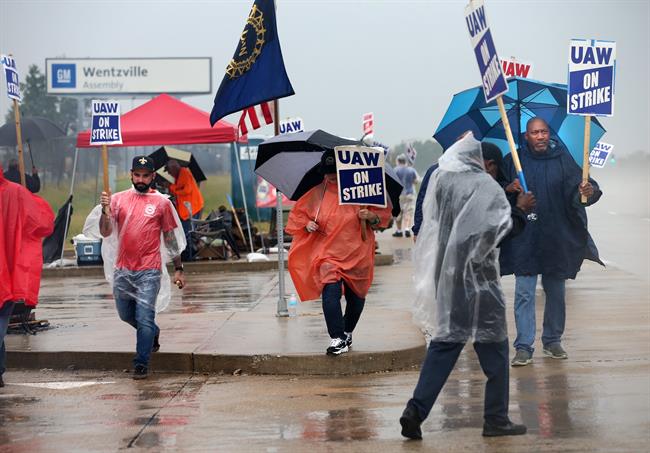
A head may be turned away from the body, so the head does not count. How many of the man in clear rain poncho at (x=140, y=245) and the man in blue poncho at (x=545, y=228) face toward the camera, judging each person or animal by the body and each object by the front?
2

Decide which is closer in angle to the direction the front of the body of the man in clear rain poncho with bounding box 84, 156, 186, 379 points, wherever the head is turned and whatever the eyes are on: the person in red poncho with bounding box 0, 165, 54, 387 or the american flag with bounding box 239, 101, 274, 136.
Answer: the person in red poncho

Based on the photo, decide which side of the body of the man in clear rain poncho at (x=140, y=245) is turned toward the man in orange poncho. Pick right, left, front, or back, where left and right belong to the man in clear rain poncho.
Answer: left

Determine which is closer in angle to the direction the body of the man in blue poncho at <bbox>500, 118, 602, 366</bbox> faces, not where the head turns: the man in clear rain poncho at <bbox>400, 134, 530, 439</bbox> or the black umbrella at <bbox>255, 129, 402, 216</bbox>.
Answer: the man in clear rain poncho

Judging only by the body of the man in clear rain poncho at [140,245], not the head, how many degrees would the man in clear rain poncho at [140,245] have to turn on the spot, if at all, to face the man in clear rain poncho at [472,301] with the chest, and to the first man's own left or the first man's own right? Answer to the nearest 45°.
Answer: approximately 45° to the first man's own left

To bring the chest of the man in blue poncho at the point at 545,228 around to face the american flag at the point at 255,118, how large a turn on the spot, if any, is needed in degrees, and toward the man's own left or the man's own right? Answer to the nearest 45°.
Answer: approximately 135° to the man's own right

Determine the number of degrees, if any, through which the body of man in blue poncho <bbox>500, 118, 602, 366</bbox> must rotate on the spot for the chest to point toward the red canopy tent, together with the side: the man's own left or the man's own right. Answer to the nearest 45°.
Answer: approximately 135° to the man's own right
